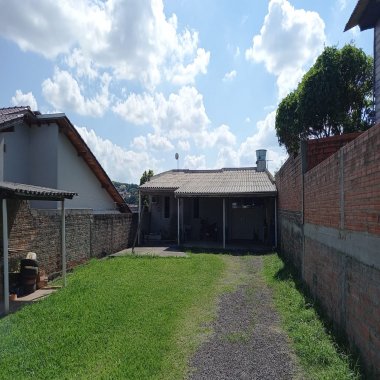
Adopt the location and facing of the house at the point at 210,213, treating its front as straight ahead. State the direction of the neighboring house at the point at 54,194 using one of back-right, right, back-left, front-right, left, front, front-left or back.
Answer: front-right

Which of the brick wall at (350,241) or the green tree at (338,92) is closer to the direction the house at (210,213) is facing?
the brick wall

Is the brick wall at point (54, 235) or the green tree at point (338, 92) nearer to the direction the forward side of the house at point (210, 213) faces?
the brick wall

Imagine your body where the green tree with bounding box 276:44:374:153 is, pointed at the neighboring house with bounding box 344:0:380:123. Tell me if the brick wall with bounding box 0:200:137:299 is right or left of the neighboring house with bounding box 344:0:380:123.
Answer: right

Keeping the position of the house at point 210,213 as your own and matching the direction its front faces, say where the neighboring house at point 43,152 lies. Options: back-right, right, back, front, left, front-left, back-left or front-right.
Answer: front-right

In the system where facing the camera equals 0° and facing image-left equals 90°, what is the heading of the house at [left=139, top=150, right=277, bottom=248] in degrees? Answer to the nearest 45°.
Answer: approximately 0°

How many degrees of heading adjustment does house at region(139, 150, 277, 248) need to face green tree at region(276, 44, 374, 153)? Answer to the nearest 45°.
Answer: approximately 90° to its left

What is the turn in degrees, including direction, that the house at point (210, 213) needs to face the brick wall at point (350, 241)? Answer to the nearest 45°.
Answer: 0° — it already faces it

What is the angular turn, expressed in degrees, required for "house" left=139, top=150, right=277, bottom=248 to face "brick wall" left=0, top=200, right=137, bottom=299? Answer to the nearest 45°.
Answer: approximately 45° to its right

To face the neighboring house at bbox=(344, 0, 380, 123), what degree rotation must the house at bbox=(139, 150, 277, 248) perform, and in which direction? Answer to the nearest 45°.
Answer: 0° — it already faces it

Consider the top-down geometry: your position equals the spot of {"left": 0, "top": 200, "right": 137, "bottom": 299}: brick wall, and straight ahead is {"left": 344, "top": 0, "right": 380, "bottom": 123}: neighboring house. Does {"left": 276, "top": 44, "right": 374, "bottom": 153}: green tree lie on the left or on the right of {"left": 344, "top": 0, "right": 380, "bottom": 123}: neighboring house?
left
